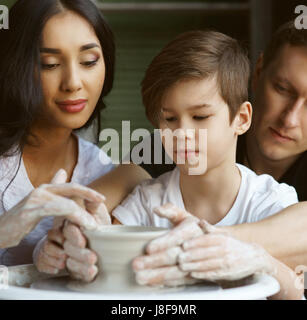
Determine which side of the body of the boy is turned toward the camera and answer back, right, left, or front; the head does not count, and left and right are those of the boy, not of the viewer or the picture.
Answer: front

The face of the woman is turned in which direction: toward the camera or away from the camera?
toward the camera
